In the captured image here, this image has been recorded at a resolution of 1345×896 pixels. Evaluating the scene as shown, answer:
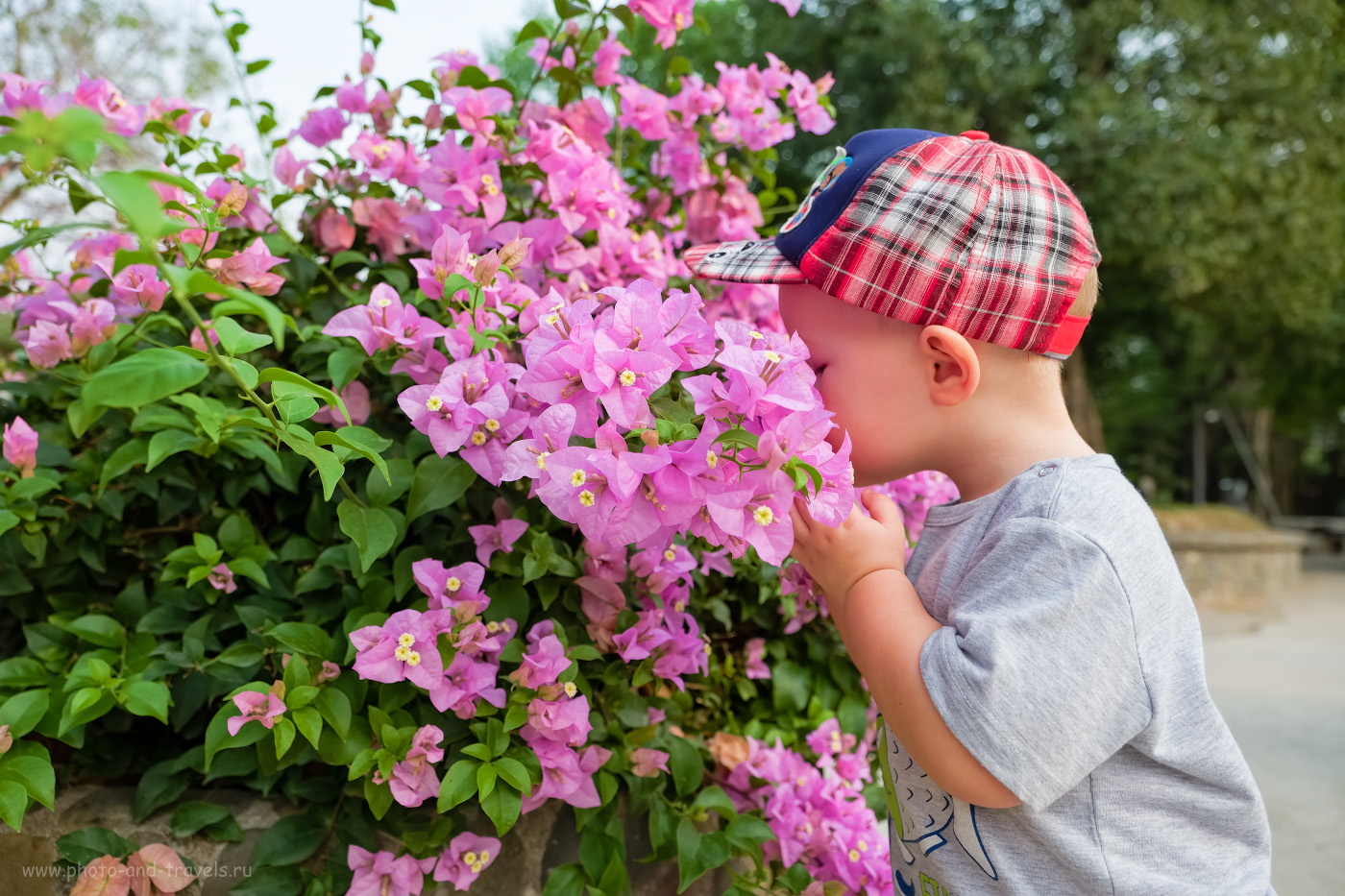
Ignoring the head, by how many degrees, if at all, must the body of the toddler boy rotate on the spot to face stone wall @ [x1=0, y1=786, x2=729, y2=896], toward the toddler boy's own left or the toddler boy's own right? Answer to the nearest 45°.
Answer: approximately 45° to the toddler boy's own left

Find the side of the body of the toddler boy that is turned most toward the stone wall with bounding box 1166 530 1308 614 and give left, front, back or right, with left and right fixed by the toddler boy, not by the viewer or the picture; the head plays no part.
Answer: right

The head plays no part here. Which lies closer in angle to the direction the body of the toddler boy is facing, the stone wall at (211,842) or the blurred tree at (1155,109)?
the stone wall

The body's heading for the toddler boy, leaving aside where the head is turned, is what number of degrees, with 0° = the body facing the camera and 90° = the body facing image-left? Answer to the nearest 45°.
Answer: approximately 90°
